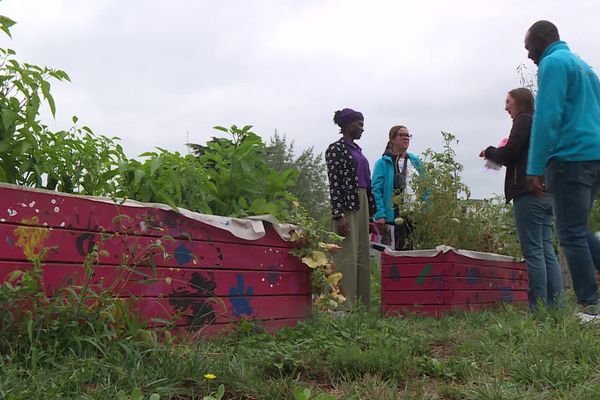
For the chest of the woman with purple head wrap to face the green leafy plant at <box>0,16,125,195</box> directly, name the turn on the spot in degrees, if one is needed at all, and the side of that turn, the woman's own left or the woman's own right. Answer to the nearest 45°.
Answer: approximately 90° to the woman's own right

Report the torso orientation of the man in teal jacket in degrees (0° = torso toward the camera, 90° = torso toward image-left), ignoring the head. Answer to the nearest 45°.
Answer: approximately 135°

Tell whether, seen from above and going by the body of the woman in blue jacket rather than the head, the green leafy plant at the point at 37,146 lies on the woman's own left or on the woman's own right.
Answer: on the woman's own right

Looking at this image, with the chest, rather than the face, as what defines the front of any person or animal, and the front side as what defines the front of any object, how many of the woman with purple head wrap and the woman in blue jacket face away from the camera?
0

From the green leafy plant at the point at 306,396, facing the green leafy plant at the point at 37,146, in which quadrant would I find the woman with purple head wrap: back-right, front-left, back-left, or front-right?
front-right

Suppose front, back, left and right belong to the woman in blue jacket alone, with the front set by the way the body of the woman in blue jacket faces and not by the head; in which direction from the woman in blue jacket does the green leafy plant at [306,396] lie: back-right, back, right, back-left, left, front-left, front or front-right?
front-right

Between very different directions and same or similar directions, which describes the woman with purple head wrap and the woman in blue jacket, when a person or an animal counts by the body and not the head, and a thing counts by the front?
same or similar directions

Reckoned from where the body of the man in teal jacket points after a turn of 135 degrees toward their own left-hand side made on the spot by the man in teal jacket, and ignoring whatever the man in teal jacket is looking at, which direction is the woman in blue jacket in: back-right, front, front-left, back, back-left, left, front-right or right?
back-right

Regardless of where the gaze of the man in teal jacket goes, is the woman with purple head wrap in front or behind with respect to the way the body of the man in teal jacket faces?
in front

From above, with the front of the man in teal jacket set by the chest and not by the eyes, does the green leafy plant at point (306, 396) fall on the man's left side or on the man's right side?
on the man's left side

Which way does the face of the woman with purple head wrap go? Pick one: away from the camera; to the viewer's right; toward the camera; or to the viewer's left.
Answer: to the viewer's right

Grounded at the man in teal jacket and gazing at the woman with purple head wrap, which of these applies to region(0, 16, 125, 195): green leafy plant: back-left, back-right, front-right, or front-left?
front-left

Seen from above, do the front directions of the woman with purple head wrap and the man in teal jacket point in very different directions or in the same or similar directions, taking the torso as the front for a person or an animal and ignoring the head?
very different directions
